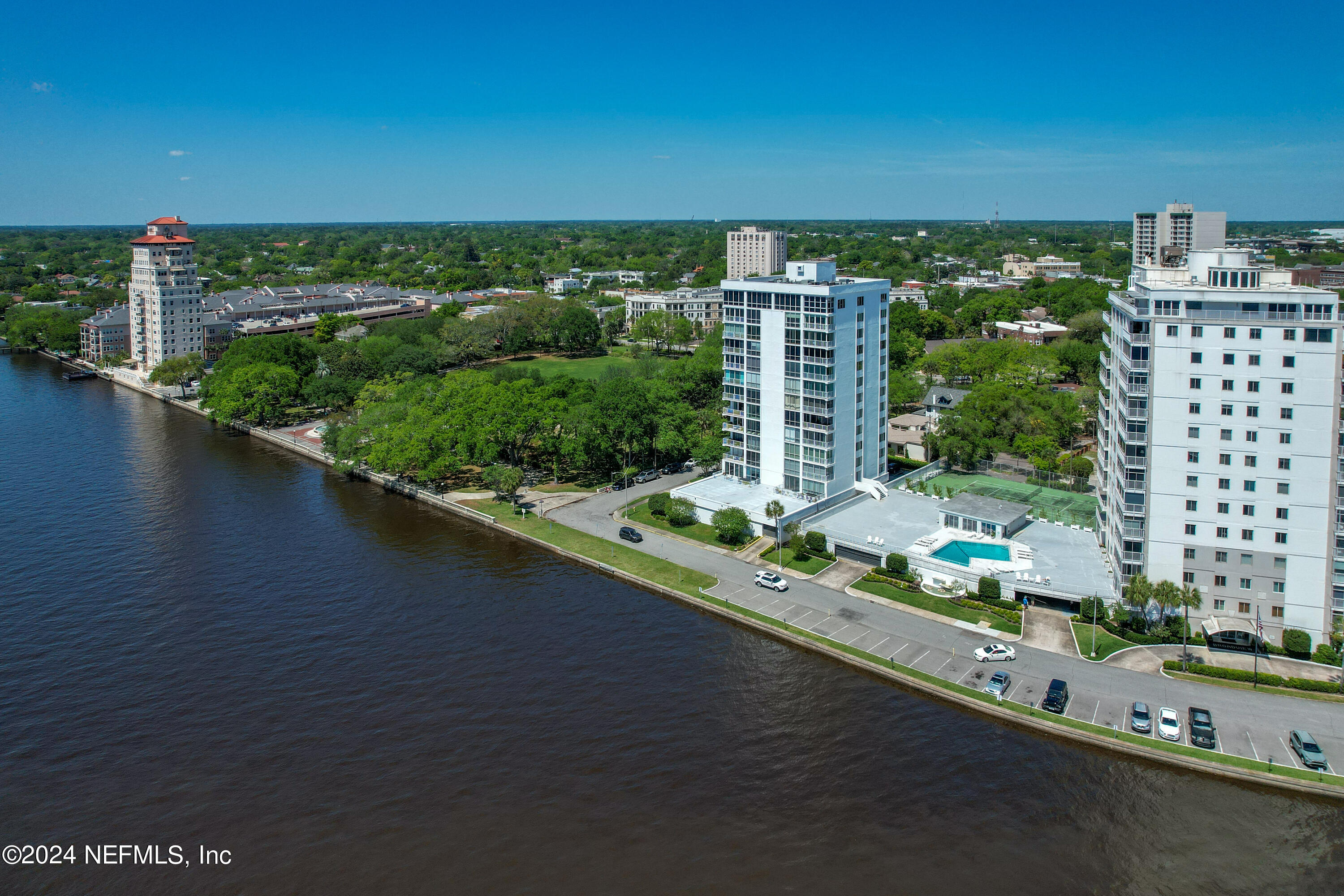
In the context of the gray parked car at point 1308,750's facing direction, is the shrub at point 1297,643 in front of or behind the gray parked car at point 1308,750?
behind

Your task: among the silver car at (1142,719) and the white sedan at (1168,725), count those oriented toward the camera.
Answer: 2

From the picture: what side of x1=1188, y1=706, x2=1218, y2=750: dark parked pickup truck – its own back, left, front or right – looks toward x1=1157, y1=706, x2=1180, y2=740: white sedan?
right

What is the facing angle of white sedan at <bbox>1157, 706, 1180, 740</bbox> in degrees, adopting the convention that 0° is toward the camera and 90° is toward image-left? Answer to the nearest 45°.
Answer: approximately 0°

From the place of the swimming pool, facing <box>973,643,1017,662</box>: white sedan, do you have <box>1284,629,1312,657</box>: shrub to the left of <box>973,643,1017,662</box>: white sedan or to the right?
left

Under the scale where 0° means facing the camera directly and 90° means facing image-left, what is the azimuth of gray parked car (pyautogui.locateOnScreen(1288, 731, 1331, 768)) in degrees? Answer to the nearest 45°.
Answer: approximately 315°
